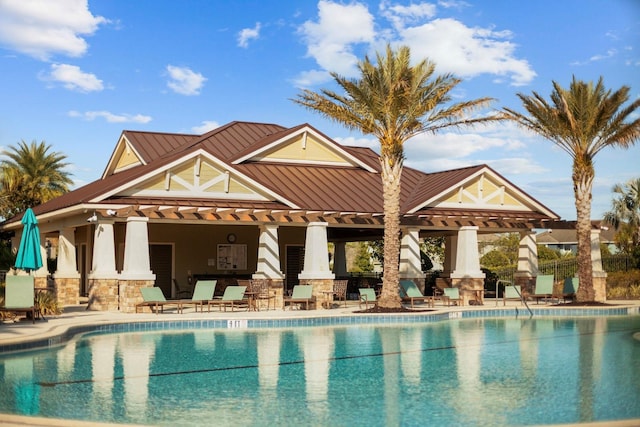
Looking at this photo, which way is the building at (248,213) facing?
toward the camera

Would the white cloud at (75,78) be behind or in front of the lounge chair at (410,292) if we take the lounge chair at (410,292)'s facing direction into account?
behind

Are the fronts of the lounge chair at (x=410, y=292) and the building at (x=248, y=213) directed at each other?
no

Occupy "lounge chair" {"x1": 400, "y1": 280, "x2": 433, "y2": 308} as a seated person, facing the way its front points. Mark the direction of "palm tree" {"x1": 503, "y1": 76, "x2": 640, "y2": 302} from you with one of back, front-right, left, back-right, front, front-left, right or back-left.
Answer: front-left

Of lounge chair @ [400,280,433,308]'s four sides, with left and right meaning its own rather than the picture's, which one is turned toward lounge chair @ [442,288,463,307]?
front

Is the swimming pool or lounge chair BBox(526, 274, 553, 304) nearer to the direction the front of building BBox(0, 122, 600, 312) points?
the swimming pool

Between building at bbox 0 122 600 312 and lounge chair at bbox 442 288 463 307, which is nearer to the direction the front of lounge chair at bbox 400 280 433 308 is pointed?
the lounge chair

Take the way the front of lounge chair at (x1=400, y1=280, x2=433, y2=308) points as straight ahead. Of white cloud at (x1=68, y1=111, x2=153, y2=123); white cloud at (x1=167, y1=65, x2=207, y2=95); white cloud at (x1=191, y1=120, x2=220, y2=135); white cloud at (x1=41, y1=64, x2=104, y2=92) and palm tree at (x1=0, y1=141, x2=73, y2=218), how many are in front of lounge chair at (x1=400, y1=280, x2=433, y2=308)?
0

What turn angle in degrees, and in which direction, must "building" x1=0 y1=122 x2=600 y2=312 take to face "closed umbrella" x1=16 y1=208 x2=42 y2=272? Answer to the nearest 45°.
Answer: approximately 45° to its right

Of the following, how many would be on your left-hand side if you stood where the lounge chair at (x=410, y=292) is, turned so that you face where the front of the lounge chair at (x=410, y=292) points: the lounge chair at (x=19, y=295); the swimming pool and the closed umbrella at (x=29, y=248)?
0

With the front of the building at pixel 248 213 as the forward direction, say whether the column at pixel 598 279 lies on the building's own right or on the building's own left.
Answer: on the building's own left

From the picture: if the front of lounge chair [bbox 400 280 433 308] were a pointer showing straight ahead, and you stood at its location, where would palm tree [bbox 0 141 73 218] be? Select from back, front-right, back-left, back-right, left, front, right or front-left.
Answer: back

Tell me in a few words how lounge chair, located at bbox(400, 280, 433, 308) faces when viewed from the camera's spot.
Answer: facing the viewer and to the right of the viewer

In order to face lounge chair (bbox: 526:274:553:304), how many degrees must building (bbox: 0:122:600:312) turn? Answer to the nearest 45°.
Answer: approximately 90° to its left

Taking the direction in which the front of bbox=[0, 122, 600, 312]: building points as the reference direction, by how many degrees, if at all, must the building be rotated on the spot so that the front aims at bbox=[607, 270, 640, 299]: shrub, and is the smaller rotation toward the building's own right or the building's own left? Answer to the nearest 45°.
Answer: approximately 90° to the building's own left

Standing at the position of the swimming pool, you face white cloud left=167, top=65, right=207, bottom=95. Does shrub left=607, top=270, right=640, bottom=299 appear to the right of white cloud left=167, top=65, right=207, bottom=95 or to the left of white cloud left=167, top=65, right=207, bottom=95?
right

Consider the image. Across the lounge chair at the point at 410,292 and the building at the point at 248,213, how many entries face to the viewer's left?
0

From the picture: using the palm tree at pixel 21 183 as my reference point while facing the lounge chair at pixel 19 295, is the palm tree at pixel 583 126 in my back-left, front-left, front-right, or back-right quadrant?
front-left

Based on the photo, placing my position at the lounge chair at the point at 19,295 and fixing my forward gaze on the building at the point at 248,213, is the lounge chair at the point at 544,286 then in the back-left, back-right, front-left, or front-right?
front-right
